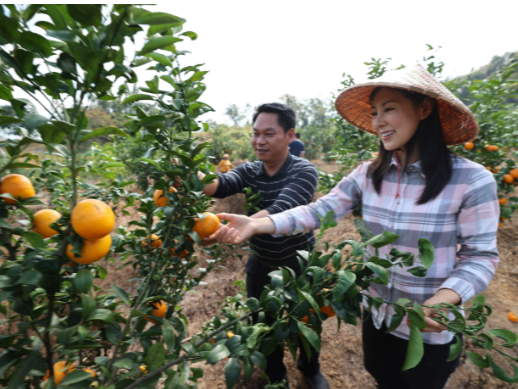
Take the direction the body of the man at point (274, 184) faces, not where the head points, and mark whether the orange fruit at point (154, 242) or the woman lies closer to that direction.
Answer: the orange fruit

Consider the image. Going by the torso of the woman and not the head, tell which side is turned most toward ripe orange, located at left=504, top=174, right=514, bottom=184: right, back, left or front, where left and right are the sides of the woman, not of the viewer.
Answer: back

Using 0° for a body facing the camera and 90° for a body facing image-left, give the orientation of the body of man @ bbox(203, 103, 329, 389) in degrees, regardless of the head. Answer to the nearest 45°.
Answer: approximately 45°

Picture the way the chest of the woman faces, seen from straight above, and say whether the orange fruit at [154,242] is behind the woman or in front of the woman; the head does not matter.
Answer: in front

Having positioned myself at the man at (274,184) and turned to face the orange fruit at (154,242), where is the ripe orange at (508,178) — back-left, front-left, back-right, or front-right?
back-left

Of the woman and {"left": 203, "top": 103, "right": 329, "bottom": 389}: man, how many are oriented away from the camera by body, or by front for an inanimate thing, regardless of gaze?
0

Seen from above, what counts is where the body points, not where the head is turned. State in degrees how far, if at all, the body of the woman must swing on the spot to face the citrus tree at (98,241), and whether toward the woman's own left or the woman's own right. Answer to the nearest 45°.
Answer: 0° — they already face it

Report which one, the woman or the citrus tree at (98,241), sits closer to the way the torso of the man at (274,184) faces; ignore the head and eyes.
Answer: the citrus tree

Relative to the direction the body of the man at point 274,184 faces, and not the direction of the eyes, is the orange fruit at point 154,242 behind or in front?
in front
